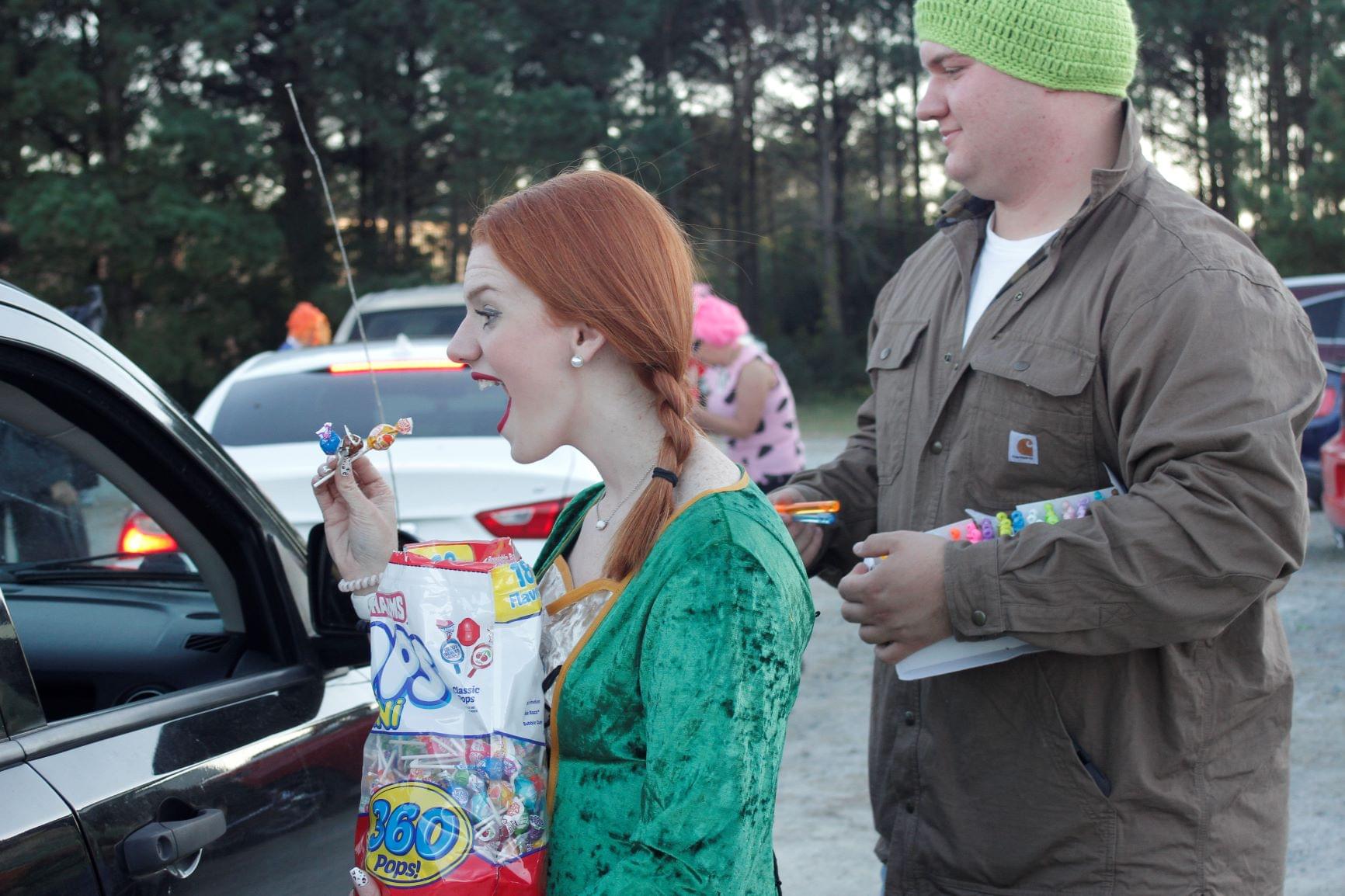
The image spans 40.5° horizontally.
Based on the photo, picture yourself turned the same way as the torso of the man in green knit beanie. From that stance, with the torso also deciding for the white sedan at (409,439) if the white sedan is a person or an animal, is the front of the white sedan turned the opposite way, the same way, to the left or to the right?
to the right

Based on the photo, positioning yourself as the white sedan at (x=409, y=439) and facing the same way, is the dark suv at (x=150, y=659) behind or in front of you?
behind

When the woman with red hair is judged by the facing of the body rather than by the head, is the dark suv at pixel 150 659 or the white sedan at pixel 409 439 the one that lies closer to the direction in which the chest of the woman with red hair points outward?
the dark suv

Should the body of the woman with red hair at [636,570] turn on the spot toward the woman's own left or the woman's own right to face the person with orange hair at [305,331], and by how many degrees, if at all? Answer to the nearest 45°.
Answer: approximately 90° to the woman's own right

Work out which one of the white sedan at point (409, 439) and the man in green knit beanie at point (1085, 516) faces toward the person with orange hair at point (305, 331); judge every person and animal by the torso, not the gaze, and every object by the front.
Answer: the white sedan

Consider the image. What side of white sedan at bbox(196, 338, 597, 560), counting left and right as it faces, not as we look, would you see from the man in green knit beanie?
back

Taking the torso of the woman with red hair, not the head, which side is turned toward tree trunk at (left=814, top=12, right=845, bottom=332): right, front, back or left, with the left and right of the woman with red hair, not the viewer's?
right

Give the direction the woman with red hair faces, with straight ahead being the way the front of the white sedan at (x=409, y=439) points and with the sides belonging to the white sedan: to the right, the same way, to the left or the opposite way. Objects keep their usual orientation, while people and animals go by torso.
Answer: to the left

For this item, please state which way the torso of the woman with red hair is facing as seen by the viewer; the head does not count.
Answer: to the viewer's left

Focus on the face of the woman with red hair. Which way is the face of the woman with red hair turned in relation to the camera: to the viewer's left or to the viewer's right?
to the viewer's left

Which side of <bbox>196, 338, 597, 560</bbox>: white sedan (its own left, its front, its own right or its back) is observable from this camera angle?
back

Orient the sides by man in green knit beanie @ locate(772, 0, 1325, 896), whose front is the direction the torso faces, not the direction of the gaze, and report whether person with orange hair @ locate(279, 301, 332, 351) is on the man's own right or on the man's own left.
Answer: on the man's own right

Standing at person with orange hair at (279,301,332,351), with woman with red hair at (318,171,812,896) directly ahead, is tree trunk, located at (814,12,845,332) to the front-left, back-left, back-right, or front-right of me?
back-left
